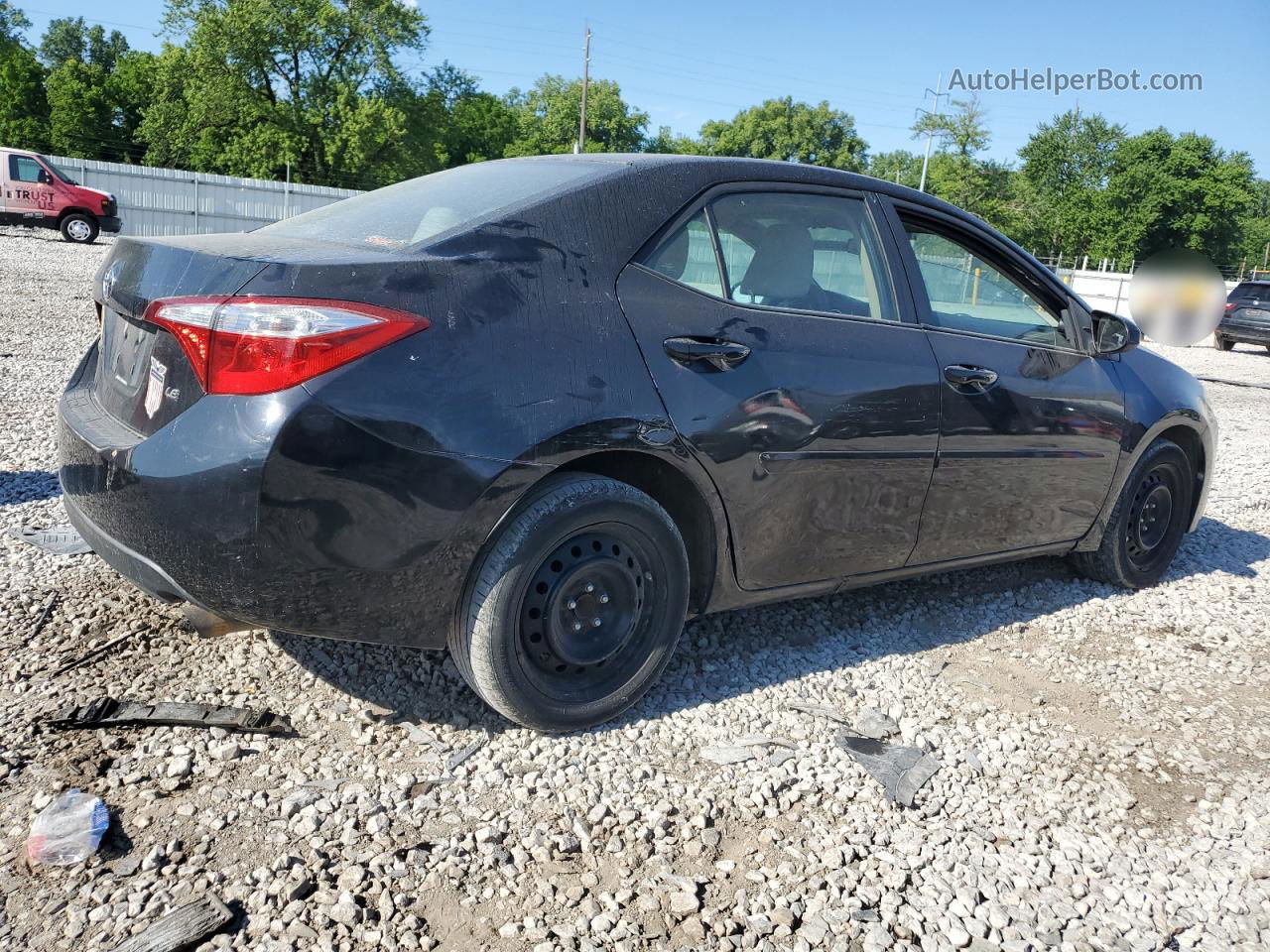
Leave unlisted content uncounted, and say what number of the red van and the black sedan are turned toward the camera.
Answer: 0

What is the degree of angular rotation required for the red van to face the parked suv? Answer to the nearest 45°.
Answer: approximately 45° to its right

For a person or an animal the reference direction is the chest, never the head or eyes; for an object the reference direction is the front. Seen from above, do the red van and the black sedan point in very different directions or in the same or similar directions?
same or similar directions

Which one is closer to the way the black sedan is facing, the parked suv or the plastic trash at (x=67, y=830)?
the parked suv

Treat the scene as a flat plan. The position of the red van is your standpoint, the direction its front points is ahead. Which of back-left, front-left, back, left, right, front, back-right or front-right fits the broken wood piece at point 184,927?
right

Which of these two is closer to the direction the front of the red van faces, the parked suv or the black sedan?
the parked suv

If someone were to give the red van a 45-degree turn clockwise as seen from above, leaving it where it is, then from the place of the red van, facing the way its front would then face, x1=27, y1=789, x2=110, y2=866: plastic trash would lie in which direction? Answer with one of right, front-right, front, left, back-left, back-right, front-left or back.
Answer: front-right

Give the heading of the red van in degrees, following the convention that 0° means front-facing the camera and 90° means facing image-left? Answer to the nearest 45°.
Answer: approximately 270°

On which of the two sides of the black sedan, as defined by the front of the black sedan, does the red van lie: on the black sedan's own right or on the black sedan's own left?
on the black sedan's own left

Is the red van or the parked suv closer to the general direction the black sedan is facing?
the parked suv

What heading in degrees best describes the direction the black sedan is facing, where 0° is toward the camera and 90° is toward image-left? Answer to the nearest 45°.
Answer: approximately 225°

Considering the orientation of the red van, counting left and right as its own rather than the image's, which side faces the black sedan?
right
